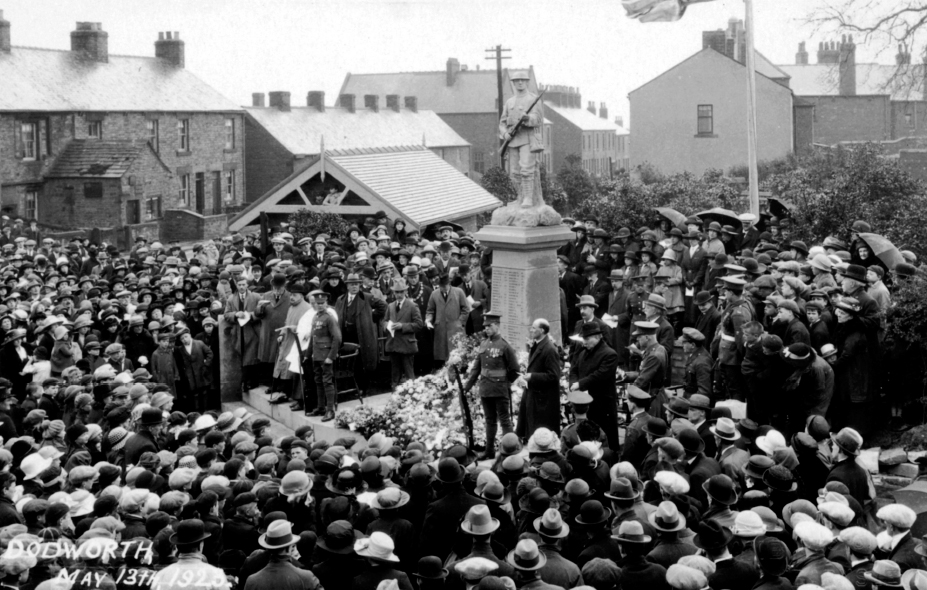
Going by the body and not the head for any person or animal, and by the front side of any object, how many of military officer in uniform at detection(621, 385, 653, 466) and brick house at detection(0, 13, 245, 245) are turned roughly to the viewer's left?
1

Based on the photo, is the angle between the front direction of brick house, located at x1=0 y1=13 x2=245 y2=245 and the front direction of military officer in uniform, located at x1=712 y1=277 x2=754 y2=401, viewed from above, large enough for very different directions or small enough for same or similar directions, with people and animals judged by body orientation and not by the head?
very different directions

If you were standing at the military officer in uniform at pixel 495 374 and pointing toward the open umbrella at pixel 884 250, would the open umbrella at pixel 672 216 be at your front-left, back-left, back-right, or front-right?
front-left

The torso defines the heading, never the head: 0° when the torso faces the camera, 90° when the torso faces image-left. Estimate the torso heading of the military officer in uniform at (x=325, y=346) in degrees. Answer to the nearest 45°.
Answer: approximately 45°

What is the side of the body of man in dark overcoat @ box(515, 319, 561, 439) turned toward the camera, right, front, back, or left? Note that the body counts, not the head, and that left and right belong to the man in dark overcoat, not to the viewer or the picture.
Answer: left

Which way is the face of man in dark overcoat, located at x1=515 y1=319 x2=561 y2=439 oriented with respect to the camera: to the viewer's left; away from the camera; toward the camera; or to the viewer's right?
to the viewer's left

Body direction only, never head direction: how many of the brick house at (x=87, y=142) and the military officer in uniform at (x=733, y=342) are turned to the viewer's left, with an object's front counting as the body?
1

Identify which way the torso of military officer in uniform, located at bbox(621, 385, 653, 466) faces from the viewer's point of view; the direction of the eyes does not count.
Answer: to the viewer's left

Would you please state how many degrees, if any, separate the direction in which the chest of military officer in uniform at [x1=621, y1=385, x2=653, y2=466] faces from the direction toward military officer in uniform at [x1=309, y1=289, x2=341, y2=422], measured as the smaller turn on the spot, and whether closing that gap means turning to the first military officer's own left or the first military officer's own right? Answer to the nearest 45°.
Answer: approximately 45° to the first military officer's own right

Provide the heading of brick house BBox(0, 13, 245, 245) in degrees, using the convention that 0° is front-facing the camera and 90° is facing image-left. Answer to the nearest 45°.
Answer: approximately 315°

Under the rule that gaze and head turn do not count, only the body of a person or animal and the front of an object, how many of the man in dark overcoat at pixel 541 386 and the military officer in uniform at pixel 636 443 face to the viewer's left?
2

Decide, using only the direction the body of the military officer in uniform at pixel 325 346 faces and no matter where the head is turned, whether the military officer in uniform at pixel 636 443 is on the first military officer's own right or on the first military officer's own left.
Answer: on the first military officer's own left

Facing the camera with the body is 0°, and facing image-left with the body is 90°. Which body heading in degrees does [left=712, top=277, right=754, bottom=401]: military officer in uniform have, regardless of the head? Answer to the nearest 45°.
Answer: approximately 90°

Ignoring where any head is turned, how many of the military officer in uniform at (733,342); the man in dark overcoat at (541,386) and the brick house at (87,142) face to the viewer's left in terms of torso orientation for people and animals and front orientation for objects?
2
